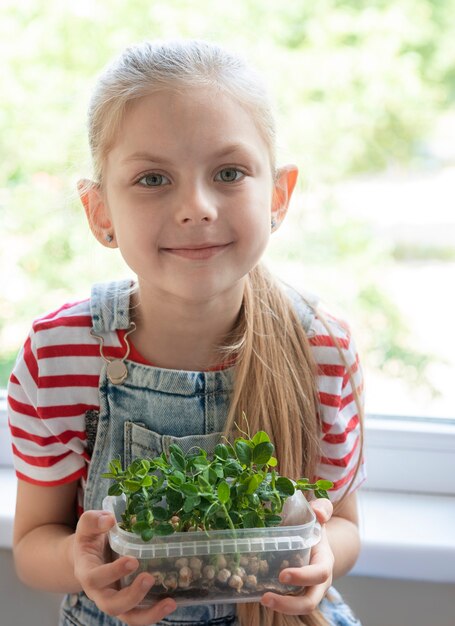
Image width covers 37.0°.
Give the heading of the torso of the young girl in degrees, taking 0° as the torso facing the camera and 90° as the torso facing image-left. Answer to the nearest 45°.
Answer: approximately 0°
